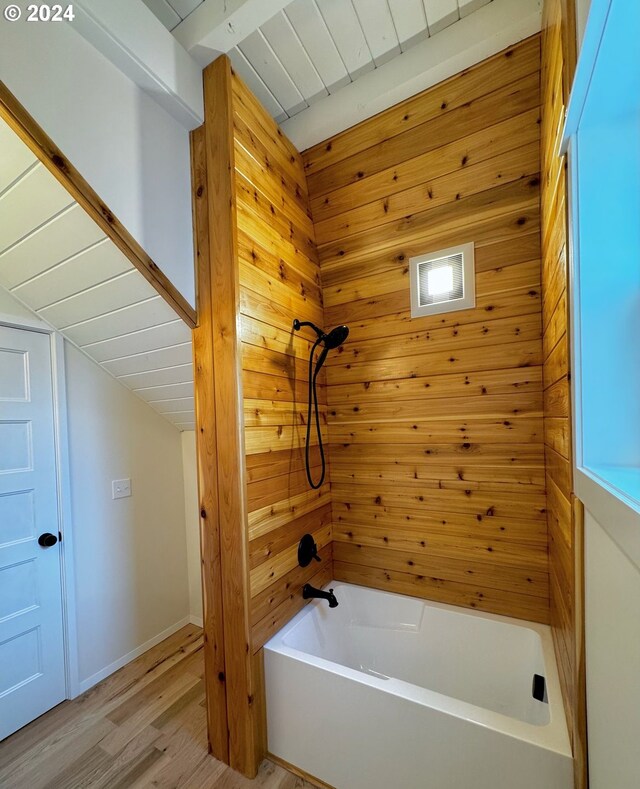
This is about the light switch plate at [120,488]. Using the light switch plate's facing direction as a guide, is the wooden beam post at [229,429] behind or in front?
in front

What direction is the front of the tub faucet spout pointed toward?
to the viewer's right

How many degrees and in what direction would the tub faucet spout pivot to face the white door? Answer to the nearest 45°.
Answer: approximately 180°

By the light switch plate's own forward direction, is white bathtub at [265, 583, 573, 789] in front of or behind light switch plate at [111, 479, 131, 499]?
in front

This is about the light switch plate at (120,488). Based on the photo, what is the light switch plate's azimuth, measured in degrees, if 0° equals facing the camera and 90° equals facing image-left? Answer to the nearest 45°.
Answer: approximately 315°

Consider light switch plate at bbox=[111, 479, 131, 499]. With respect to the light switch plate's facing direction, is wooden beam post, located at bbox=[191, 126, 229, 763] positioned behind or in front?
in front

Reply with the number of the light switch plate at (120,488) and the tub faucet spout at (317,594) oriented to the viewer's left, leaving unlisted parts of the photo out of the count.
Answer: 0

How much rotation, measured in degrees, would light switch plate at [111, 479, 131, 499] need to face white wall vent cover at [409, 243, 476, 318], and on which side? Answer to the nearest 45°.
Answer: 0° — it already faces it
